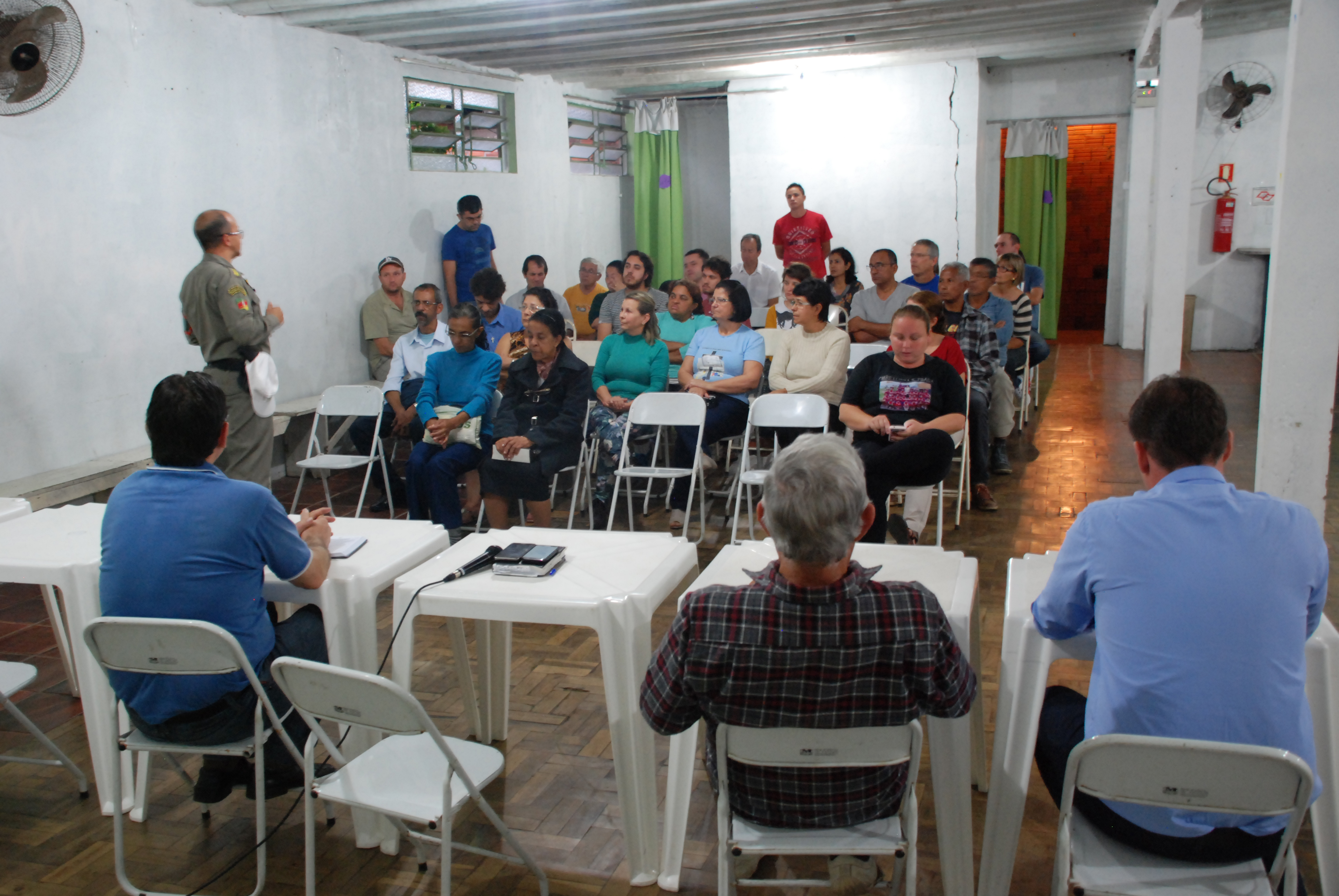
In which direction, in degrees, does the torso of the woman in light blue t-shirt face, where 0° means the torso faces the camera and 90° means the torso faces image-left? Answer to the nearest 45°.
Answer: approximately 45°

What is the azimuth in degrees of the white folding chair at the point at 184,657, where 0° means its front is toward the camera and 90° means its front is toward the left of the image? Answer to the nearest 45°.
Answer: approximately 225°

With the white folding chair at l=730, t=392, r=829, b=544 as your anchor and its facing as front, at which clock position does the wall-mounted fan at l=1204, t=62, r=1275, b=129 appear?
The wall-mounted fan is roughly at 7 o'clock from the white folding chair.

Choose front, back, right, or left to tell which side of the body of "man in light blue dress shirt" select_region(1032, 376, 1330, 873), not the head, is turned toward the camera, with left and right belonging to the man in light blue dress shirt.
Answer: back

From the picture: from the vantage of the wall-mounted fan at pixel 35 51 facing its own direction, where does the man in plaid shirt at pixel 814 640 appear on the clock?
The man in plaid shirt is roughly at 1 o'clock from the wall-mounted fan.

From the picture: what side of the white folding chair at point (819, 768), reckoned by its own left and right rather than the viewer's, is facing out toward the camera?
back

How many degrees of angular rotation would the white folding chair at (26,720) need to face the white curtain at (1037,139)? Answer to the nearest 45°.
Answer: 0° — it already faces it

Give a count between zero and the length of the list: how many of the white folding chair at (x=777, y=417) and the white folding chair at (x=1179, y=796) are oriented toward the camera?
1

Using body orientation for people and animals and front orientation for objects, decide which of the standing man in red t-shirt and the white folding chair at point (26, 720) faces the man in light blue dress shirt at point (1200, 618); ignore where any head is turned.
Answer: the standing man in red t-shirt

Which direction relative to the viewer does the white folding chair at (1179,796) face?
away from the camera

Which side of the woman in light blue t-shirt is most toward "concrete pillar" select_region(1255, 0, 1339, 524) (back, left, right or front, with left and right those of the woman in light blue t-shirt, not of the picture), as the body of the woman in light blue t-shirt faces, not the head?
left

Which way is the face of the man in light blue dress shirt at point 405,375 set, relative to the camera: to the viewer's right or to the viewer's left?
to the viewer's left

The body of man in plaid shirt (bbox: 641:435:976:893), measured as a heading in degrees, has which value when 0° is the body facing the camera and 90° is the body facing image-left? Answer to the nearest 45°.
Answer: approximately 180°
